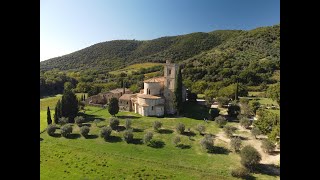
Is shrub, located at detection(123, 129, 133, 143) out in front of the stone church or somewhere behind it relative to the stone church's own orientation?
behind

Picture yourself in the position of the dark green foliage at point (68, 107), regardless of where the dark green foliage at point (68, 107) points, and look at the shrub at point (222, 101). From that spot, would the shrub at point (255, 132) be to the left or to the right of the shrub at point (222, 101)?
right

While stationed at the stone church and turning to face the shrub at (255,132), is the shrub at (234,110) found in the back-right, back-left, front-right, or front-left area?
front-left

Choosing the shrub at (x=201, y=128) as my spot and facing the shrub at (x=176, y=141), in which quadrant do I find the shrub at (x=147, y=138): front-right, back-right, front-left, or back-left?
front-right

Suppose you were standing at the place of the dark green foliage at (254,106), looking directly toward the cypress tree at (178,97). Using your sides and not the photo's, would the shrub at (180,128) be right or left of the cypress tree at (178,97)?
left
